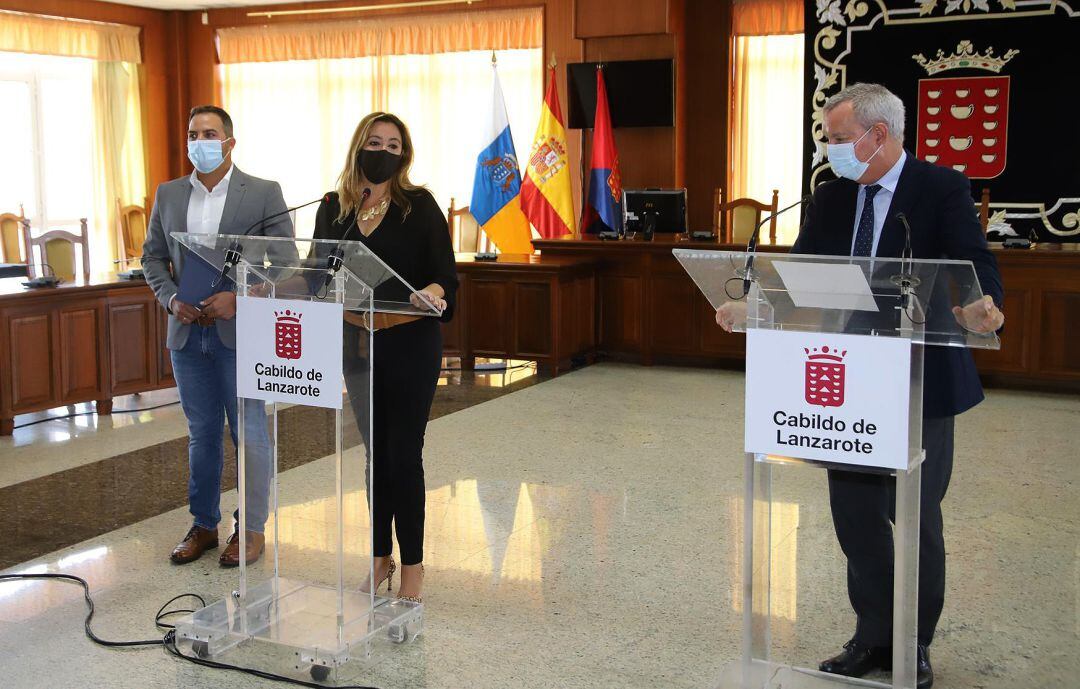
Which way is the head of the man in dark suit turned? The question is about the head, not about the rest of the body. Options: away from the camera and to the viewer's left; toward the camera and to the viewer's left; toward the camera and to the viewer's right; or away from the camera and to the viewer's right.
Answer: toward the camera and to the viewer's left

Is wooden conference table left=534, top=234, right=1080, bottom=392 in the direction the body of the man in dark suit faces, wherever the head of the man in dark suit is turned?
no

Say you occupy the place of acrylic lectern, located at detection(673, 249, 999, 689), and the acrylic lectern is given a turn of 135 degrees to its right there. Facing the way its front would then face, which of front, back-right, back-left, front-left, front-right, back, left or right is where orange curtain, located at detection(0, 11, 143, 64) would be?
front

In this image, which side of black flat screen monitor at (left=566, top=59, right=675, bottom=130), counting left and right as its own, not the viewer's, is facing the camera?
front

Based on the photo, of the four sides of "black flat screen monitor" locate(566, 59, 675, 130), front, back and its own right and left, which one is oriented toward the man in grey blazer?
front

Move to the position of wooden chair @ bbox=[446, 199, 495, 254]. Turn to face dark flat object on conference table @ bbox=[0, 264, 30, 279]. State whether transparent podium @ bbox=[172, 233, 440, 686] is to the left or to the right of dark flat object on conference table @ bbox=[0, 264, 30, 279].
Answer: left

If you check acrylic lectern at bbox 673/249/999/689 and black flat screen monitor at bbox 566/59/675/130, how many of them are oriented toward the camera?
2

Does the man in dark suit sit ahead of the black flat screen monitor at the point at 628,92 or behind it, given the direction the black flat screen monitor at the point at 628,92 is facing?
ahead

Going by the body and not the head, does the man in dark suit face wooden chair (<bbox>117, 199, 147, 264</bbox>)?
no

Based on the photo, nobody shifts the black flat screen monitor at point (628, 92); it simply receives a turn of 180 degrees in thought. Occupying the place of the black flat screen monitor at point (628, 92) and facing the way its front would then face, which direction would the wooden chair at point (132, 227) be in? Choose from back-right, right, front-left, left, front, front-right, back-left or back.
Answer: left

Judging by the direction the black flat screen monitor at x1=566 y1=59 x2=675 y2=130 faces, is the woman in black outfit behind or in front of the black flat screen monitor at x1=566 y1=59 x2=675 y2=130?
in front

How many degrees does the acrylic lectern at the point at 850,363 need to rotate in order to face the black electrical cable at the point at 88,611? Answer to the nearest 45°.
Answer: approximately 90° to its right

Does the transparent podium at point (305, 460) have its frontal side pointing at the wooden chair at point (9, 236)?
no

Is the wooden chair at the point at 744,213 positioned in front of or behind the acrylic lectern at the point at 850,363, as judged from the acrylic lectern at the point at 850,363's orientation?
behind

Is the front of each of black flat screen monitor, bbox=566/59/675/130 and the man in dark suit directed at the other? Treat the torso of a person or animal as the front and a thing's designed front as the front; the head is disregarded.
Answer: no

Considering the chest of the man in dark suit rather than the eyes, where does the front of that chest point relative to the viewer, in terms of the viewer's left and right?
facing the viewer and to the left of the viewer

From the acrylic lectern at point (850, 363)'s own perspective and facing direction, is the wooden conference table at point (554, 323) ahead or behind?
behind

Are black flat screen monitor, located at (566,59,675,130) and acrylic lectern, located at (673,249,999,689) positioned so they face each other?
no

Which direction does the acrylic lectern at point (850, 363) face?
toward the camera

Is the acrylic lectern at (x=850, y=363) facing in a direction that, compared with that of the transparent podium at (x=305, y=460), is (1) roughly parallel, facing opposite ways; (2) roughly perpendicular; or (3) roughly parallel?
roughly parallel

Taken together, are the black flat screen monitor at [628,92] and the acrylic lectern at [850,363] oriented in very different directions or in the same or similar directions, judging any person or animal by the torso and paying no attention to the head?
same or similar directions
